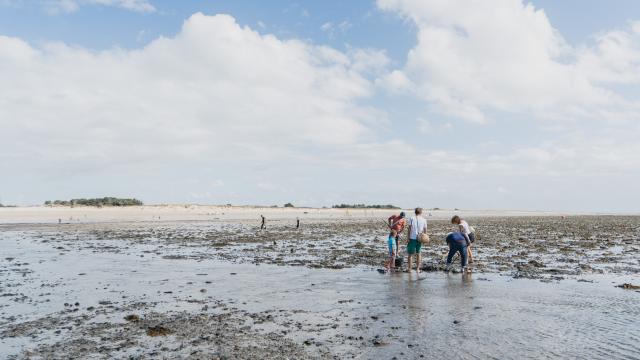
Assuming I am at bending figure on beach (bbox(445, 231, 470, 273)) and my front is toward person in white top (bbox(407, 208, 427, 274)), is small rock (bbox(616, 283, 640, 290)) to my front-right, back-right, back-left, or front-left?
back-left

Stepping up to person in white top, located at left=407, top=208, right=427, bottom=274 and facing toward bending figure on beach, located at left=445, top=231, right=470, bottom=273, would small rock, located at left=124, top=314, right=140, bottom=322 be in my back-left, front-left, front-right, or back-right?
back-right

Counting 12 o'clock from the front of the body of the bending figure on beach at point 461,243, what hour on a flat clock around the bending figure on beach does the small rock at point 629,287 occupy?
The small rock is roughly at 4 o'clock from the bending figure on beach.
